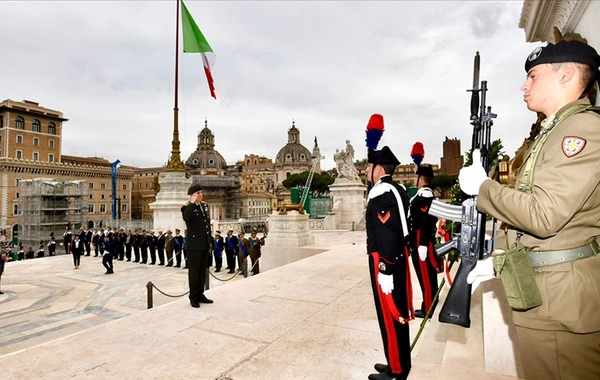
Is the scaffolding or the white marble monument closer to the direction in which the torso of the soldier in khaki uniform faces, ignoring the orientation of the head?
the scaffolding

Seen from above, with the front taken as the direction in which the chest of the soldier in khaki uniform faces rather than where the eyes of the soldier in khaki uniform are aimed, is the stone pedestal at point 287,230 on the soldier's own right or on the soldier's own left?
on the soldier's own right

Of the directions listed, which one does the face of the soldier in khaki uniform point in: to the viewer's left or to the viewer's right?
to the viewer's left

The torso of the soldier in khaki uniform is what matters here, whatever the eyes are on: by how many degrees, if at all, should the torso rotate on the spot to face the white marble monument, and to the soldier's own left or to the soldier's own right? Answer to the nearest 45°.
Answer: approximately 45° to the soldier's own right

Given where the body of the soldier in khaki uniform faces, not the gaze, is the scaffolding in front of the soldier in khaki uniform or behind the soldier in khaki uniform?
in front

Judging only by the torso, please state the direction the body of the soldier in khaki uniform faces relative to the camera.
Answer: to the viewer's left

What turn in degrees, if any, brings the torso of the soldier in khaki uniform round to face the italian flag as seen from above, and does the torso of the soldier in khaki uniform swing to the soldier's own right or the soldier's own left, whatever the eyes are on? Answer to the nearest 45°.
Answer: approximately 45° to the soldier's own right
